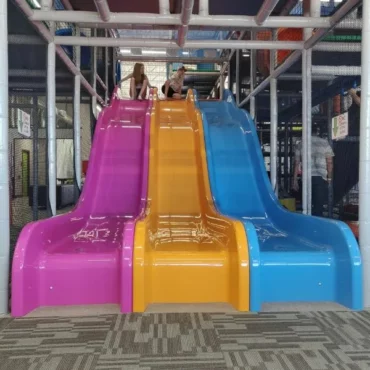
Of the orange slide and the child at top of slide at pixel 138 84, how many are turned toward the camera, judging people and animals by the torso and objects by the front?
2

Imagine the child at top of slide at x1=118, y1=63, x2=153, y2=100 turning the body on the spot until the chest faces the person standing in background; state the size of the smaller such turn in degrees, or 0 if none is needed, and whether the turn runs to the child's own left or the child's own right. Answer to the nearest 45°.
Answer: approximately 45° to the child's own left

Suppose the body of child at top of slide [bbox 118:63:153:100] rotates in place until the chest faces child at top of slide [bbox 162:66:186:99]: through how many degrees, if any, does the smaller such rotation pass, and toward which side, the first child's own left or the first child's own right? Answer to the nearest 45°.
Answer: approximately 135° to the first child's own left

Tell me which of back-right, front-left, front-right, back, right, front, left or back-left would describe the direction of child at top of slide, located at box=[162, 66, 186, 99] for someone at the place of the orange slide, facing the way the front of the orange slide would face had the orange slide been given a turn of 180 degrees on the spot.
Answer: front

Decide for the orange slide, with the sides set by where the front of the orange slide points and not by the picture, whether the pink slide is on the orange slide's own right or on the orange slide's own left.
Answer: on the orange slide's own right

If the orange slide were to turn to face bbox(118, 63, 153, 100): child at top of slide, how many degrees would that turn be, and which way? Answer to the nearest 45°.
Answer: approximately 180°

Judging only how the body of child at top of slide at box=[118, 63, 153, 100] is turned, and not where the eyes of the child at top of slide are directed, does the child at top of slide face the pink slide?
yes

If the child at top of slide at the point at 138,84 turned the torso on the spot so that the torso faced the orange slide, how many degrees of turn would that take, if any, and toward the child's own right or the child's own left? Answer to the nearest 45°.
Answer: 0° — they already face it
